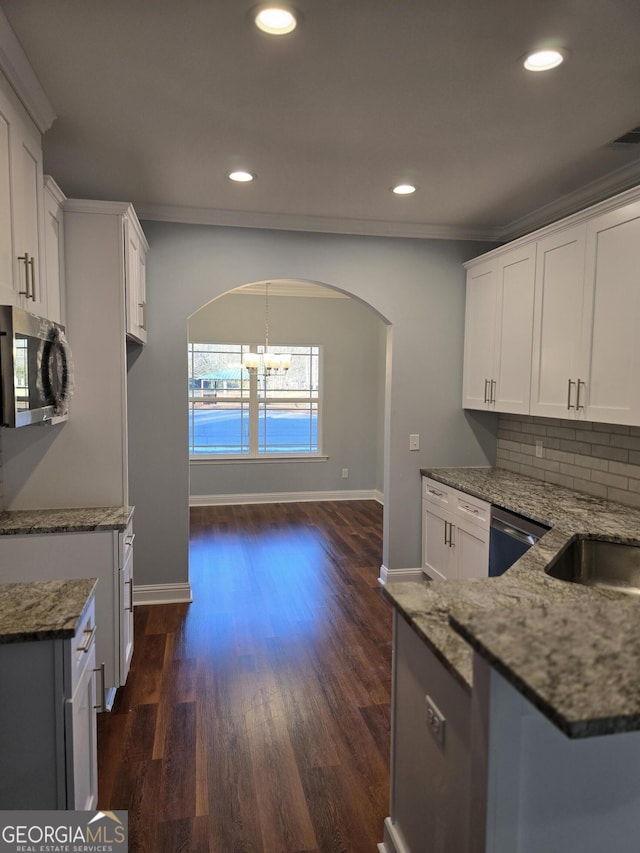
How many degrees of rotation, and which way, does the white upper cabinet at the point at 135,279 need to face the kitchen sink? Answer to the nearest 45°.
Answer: approximately 45° to its right

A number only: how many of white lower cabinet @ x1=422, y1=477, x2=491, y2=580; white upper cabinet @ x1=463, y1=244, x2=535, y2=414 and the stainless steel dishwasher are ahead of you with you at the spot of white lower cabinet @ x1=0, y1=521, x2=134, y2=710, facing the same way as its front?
3

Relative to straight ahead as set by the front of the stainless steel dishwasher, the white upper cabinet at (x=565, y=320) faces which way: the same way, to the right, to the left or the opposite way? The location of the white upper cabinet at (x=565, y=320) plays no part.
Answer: the same way

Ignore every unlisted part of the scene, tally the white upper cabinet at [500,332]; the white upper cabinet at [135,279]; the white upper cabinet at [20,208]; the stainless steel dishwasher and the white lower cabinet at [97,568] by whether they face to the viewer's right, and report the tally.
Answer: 3

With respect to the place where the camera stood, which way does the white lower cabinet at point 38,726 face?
facing to the right of the viewer

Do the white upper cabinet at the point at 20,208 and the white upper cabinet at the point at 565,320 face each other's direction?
yes

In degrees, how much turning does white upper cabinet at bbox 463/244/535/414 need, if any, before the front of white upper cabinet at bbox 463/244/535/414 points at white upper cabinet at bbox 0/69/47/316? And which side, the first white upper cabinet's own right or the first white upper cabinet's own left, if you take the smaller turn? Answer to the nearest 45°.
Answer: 0° — it already faces it

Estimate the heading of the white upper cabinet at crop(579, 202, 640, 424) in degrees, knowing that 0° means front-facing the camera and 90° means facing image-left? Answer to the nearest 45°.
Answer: approximately 45°

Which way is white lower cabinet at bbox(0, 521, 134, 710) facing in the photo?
to the viewer's right

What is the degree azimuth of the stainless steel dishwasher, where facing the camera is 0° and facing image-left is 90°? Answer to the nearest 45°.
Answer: approximately 45°

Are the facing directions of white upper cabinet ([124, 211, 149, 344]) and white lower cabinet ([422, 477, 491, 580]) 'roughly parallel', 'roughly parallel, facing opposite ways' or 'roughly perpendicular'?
roughly parallel, facing opposite ways

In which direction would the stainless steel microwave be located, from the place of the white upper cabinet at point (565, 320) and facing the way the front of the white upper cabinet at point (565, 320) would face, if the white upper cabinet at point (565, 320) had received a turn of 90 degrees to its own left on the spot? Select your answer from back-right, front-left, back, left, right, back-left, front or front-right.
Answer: right

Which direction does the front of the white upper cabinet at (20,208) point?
to the viewer's right

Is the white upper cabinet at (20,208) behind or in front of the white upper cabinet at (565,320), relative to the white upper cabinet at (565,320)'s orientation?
in front

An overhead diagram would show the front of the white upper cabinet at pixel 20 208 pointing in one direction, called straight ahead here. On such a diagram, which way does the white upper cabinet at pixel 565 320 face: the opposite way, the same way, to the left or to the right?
the opposite way

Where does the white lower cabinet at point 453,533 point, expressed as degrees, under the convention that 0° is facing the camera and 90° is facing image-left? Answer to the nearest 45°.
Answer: approximately 45°

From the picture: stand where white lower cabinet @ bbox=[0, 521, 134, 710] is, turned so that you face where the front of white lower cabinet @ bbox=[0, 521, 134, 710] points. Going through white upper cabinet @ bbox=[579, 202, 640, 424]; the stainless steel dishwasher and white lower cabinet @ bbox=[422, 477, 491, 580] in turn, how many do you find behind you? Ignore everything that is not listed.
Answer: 0

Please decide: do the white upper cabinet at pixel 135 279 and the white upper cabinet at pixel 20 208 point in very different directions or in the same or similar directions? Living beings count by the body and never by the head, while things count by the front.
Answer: same or similar directions
